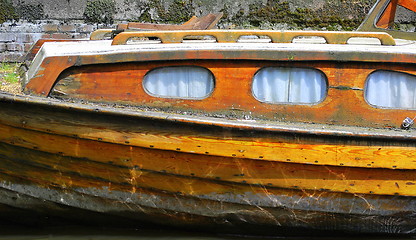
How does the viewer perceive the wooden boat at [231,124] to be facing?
facing to the left of the viewer
